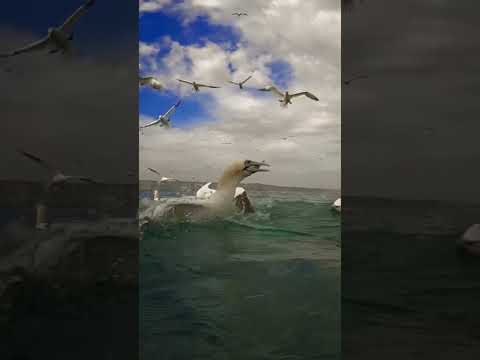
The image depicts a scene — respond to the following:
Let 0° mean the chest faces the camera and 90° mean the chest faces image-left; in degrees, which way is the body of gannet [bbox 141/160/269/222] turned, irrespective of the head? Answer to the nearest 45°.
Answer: approximately 270°

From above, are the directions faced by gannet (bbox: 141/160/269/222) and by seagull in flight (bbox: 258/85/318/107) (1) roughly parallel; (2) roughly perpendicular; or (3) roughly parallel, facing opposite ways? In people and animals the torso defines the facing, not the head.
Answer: roughly perpendicular
